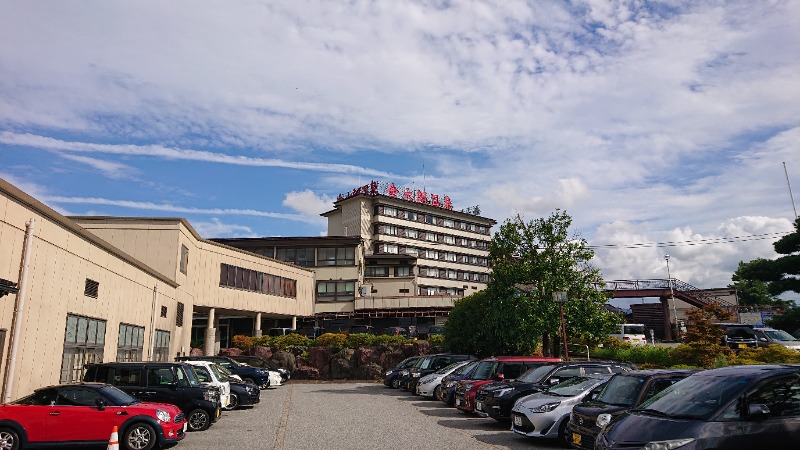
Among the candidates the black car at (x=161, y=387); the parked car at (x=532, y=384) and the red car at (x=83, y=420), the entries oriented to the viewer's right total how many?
2

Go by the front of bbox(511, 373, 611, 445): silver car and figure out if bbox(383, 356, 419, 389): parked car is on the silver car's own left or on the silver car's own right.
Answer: on the silver car's own right

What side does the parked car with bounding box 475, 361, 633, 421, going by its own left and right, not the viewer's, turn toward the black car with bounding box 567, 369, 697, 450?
left

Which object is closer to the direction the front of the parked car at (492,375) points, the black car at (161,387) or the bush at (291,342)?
the black car

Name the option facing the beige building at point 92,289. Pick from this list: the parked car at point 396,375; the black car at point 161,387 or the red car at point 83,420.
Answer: the parked car

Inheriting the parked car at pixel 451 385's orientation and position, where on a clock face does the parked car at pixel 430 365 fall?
the parked car at pixel 430 365 is roughly at 4 o'clock from the parked car at pixel 451 385.

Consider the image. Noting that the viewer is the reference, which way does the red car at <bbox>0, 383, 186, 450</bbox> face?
facing to the right of the viewer

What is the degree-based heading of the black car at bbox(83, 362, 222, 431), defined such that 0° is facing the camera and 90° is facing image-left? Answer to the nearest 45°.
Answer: approximately 270°

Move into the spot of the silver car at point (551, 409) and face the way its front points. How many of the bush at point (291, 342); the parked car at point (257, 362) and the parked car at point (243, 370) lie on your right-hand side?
3

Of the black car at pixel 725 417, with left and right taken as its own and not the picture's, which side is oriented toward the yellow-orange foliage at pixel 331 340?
right

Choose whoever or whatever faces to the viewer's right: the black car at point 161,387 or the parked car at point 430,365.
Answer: the black car

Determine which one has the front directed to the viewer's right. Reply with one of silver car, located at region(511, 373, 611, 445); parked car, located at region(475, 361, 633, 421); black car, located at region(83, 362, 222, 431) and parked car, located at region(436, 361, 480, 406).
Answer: the black car

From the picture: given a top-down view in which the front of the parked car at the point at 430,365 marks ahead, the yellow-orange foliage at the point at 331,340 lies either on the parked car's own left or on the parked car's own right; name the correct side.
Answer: on the parked car's own right

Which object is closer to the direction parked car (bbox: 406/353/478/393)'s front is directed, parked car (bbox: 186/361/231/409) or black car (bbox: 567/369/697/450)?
the parked car

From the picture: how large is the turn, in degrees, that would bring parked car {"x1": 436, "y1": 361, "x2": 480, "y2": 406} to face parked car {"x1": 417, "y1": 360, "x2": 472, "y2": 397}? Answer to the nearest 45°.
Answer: approximately 135° to its right
